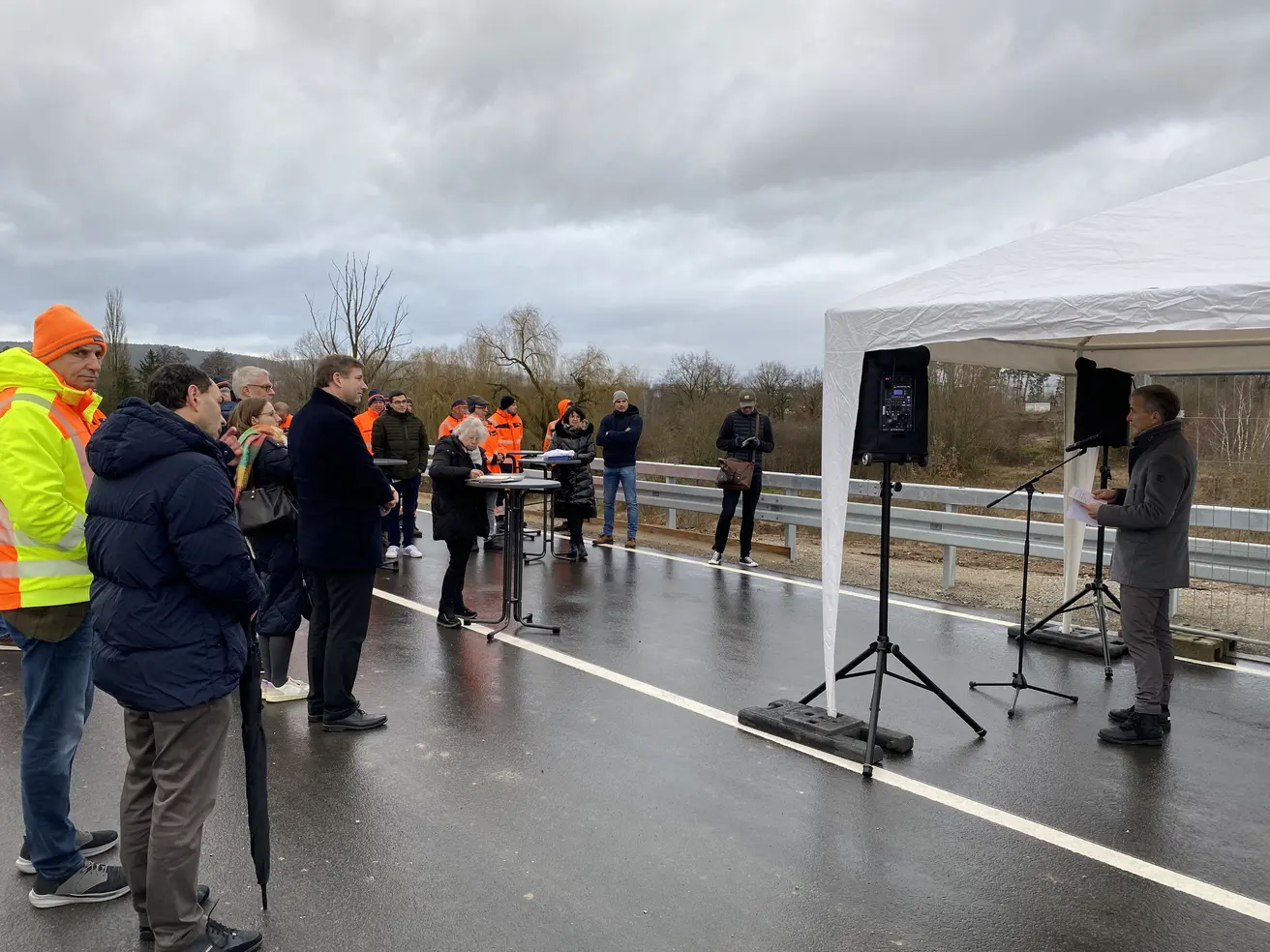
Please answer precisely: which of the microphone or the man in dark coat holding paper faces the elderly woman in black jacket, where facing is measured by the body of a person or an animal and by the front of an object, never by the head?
the man in dark coat holding paper

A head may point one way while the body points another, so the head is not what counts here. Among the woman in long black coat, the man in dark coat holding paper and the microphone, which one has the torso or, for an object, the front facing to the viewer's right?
the microphone

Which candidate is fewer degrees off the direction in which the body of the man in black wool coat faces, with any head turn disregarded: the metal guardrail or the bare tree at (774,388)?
the metal guardrail

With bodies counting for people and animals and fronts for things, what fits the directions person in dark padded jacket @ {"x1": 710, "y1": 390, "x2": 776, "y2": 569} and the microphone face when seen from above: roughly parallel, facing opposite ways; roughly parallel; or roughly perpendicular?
roughly perpendicular

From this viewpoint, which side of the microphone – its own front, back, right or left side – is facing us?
right

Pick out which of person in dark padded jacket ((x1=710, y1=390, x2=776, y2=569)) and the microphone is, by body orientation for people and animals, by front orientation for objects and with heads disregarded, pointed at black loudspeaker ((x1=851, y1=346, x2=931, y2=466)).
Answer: the person in dark padded jacket

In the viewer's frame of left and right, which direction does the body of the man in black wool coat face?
facing to the right of the viewer

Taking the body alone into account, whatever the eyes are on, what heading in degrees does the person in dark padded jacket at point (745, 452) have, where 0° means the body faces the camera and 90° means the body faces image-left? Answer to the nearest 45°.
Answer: approximately 0°

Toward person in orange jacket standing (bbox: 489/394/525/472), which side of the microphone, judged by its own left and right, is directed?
back

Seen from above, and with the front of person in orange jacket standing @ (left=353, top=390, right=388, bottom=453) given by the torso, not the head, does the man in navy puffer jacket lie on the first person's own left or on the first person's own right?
on the first person's own right

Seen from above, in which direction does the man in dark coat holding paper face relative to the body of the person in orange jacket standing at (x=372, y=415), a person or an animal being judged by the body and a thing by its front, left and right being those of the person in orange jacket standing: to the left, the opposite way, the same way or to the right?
the opposite way

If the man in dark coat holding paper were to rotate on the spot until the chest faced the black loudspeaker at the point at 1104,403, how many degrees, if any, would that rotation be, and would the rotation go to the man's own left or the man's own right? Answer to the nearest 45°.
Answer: approximately 90° to the man's own right

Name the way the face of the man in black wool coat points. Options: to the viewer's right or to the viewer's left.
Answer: to the viewer's right
